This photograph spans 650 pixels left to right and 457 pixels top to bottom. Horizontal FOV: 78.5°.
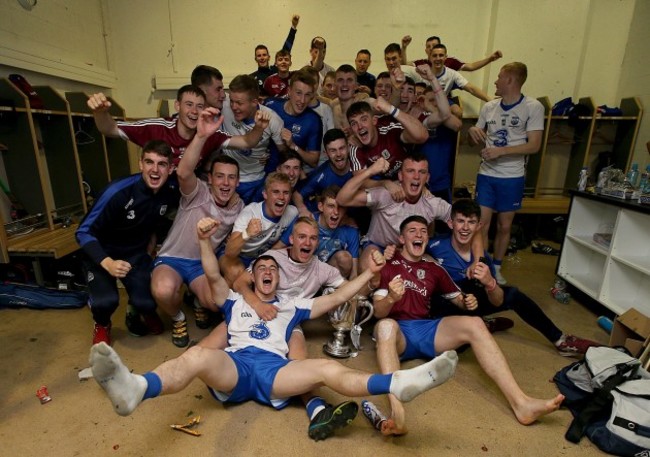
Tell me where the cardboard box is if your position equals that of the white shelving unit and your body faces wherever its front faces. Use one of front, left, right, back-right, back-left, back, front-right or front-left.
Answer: front-left

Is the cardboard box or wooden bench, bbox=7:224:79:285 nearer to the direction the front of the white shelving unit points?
the wooden bench

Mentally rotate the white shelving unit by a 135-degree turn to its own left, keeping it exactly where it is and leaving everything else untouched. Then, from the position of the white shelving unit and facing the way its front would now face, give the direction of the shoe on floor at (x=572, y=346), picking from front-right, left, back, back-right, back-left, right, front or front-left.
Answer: right

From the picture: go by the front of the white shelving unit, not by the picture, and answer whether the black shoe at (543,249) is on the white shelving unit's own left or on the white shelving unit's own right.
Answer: on the white shelving unit's own right

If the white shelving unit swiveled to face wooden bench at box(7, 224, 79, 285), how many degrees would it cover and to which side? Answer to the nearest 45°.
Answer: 0° — it already faces it

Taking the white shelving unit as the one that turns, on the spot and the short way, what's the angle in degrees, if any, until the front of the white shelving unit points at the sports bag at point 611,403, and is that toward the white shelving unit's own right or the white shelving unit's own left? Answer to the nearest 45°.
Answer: approximately 45° to the white shelving unit's own left

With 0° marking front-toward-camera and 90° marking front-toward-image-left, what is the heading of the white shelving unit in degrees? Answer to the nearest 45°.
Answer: approximately 45°

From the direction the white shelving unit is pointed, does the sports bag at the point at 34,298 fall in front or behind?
in front

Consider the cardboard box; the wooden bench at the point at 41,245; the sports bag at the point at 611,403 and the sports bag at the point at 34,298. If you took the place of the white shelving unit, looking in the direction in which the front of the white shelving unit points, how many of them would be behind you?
0
